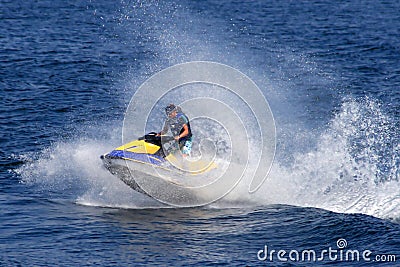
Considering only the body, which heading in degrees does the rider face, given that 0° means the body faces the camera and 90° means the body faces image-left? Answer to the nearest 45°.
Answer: approximately 45°
